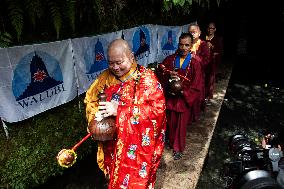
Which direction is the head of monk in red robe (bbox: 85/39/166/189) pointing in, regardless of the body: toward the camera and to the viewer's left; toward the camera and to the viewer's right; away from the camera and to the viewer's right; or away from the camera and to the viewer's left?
toward the camera and to the viewer's left

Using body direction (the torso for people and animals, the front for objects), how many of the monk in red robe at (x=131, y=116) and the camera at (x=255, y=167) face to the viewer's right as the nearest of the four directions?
0

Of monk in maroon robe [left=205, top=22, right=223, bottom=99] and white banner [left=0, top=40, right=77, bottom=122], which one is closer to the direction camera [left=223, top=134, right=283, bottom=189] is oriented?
the white banner

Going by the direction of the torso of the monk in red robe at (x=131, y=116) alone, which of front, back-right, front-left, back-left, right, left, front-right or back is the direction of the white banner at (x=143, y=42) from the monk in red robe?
back-right

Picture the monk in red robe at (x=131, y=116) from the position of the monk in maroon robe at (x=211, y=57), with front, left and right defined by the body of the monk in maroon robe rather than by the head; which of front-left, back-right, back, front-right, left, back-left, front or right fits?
front-left

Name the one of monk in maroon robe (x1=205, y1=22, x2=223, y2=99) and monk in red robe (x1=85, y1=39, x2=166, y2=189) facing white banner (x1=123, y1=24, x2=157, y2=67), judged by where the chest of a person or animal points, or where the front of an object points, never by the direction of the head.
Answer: the monk in maroon robe

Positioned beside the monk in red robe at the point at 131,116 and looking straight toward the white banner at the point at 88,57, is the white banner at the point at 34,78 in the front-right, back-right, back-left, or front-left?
front-left

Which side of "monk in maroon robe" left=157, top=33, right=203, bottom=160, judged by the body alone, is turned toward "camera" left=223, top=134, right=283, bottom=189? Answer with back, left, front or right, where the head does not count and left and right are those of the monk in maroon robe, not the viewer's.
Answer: front

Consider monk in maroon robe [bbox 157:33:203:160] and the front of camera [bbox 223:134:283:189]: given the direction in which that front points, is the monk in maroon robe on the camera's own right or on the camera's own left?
on the camera's own right

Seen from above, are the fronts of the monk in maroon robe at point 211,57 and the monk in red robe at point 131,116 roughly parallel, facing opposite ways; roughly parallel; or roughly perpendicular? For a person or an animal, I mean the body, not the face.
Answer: roughly parallel

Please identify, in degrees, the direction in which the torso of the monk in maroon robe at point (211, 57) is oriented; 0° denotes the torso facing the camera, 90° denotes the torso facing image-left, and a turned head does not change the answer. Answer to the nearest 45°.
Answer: approximately 45°
